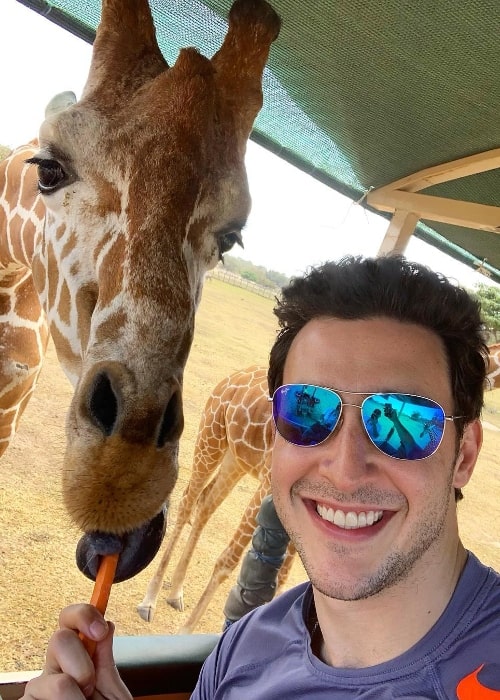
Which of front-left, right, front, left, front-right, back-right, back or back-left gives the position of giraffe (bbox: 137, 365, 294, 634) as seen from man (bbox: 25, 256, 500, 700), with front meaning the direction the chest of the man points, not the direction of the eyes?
back

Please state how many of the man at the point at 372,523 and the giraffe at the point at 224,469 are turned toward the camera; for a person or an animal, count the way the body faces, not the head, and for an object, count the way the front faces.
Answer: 1

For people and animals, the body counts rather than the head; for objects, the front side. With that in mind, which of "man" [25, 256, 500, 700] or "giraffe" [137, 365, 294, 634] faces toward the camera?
the man

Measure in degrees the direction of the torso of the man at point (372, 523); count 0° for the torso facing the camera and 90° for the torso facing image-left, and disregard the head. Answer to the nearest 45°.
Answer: approximately 0°

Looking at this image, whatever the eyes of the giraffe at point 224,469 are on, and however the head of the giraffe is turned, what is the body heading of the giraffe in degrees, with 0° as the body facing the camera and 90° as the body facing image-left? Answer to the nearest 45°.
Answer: approximately 270°

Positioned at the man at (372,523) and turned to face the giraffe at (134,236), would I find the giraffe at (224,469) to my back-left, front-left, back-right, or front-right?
front-right

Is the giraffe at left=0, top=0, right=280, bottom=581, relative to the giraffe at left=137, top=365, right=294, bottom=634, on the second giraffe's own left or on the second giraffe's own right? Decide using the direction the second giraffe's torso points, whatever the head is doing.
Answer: on the second giraffe's own right

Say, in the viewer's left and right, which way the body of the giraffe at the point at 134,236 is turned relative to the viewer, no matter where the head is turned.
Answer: facing the viewer and to the right of the viewer

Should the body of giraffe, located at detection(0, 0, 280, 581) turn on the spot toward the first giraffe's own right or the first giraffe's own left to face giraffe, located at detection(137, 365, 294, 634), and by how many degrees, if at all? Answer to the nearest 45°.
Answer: approximately 135° to the first giraffe's own left

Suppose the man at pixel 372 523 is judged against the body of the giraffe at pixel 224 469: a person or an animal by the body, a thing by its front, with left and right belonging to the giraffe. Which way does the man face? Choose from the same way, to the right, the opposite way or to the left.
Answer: to the right
